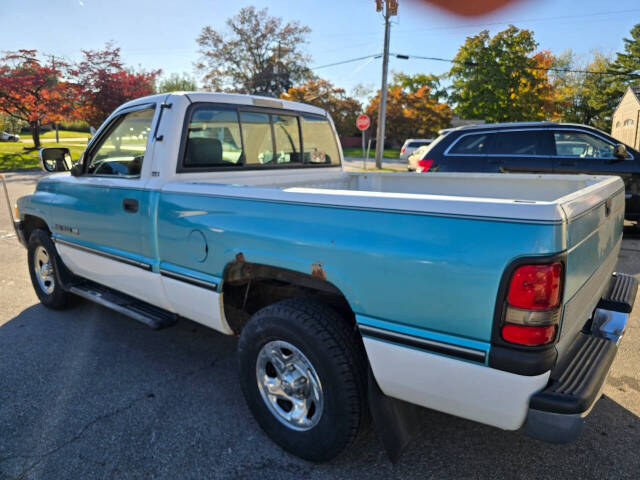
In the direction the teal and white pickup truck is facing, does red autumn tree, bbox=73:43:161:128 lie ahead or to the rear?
ahead

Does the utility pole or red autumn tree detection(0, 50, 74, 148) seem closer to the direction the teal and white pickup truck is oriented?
the red autumn tree

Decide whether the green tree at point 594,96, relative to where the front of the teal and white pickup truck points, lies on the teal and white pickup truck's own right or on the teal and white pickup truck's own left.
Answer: on the teal and white pickup truck's own right

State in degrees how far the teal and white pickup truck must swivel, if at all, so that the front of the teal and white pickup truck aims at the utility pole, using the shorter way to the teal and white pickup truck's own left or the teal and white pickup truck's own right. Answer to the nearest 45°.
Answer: approximately 45° to the teal and white pickup truck's own right

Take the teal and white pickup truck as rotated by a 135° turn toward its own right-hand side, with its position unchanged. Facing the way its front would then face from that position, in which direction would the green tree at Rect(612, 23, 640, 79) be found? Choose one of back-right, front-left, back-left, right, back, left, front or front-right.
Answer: front-left

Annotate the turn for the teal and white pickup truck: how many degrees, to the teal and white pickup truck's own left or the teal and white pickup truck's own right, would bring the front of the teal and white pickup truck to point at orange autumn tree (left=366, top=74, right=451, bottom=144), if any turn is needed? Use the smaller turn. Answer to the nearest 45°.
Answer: approximately 45° to the teal and white pickup truck's own right

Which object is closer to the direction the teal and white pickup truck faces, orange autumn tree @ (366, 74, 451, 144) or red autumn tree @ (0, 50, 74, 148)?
the red autumn tree

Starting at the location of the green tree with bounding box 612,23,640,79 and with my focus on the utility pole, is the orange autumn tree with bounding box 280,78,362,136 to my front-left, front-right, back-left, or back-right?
front-right

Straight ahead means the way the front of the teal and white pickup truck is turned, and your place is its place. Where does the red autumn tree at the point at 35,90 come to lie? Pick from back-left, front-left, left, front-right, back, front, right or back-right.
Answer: front

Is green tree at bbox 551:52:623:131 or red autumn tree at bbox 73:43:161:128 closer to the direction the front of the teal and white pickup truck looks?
the red autumn tree

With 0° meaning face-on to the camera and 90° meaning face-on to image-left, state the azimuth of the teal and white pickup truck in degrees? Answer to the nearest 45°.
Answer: approximately 135°
